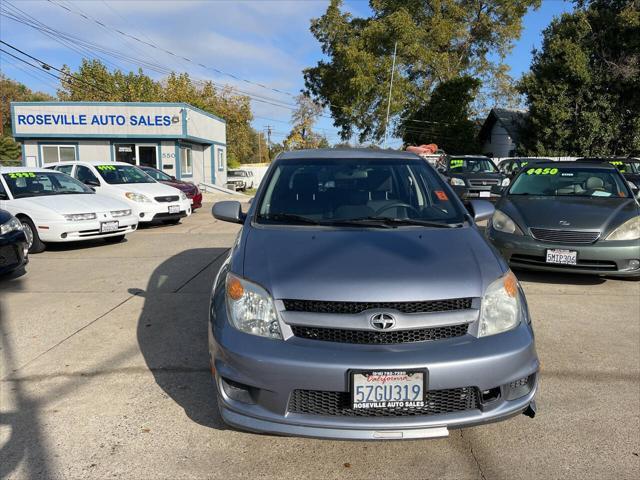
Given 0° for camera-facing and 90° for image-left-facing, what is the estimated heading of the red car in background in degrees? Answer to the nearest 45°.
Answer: approximately 315°

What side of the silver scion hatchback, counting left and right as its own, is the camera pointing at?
front

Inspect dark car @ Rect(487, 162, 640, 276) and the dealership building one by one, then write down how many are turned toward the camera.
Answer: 2

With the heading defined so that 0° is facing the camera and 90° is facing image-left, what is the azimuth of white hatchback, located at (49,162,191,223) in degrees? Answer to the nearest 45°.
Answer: approximately 315°

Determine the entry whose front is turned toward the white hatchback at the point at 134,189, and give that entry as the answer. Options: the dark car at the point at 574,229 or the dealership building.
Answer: the dealership building

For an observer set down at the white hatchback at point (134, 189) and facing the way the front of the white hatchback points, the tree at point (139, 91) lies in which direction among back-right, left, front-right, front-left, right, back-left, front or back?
back-left

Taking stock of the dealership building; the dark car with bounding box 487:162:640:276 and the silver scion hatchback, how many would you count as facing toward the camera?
3

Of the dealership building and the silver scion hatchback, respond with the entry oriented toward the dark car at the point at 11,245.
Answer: the dealership building

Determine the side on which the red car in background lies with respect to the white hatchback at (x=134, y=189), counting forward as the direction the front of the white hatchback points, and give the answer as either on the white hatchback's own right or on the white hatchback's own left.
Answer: on the white hatchback's own left

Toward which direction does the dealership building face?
toward the camera

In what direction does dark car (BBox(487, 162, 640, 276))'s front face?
toward the camera

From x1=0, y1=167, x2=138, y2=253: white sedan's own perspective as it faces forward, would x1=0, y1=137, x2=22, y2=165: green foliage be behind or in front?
behind

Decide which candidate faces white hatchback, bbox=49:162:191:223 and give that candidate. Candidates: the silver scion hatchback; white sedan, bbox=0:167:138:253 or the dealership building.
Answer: the dealership building
